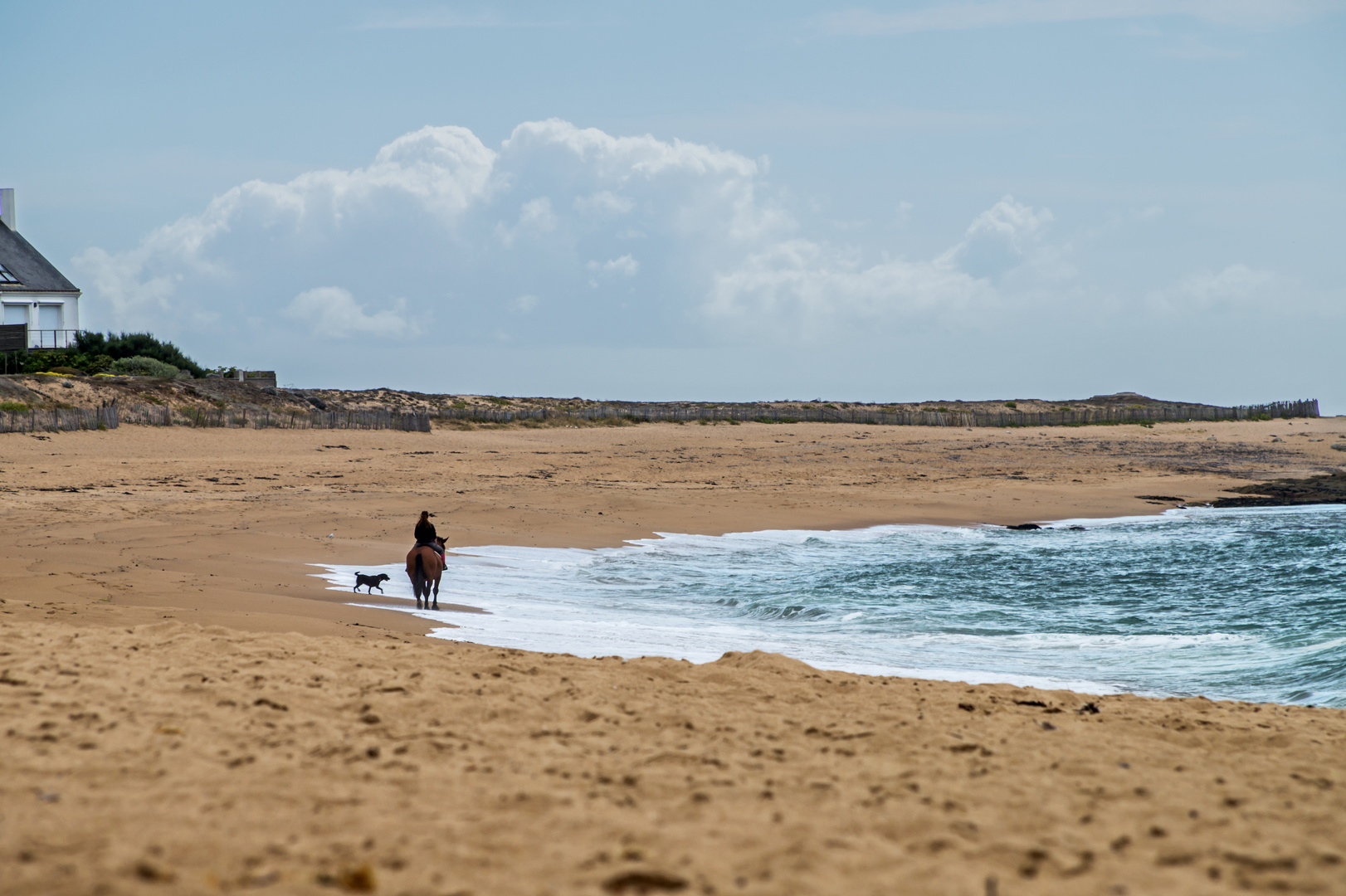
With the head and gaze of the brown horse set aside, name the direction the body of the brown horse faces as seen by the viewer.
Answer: away from the camera

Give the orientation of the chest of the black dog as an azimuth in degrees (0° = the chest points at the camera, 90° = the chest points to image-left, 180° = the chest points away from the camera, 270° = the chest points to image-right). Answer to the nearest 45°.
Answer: approximately 270°

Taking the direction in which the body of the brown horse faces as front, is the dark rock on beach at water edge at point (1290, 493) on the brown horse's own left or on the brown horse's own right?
on the brown horse's own right

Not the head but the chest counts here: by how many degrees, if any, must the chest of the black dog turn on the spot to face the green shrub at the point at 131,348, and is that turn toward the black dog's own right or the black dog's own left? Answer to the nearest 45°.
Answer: approximately 90° to the black dog's own left

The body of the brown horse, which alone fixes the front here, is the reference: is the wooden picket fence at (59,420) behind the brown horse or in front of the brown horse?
in front

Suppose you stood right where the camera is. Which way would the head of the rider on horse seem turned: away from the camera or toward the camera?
away from the camera

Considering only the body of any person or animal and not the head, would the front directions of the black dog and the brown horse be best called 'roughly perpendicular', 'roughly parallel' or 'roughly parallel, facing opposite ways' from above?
roughly perpendicular
